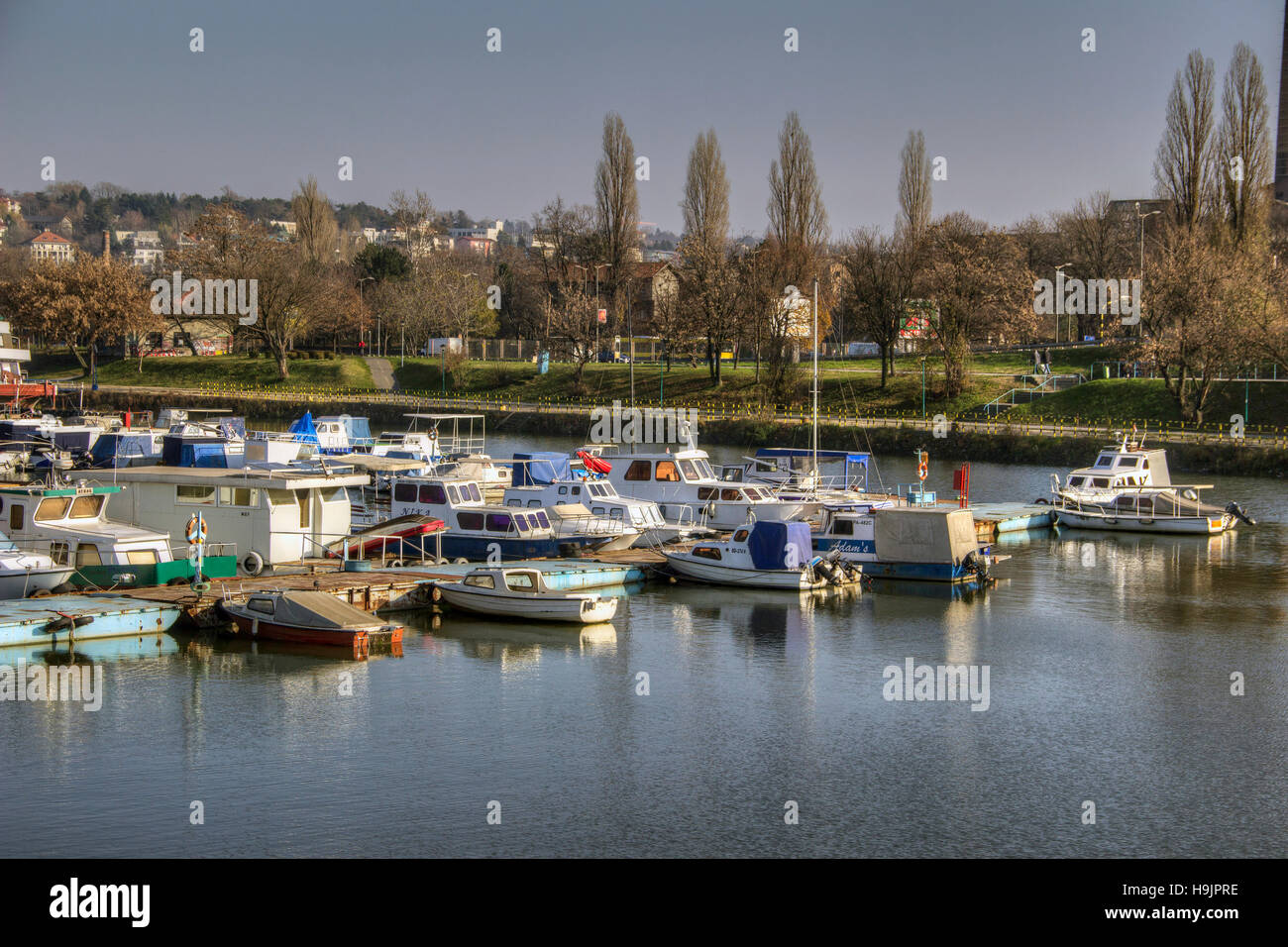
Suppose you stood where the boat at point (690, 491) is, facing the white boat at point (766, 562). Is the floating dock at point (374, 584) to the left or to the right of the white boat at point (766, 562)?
right

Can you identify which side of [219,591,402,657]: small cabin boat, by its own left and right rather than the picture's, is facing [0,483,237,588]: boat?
front

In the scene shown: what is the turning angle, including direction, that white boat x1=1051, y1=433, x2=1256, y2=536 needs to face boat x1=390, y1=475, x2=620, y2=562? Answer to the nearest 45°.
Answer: approximately 45° to its left

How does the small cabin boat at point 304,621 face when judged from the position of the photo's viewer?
facing away from the viewer and to the left of the viewer

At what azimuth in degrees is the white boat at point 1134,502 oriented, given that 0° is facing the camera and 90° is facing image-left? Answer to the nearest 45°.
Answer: approximately 90°

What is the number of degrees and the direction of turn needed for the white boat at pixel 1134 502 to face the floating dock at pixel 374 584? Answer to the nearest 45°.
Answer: approximately 45° to its left
